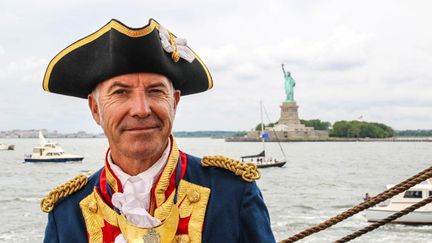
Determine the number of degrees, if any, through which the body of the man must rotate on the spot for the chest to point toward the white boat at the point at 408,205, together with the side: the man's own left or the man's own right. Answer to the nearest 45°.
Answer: approximately 135° to the man's own left

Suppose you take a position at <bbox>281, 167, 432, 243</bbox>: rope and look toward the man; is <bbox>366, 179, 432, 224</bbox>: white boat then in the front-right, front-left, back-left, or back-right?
back-right

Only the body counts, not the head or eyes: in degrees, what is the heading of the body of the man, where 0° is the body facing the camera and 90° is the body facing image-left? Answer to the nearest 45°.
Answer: approximately 0°

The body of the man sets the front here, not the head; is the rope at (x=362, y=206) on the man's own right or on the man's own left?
on the man's own left
